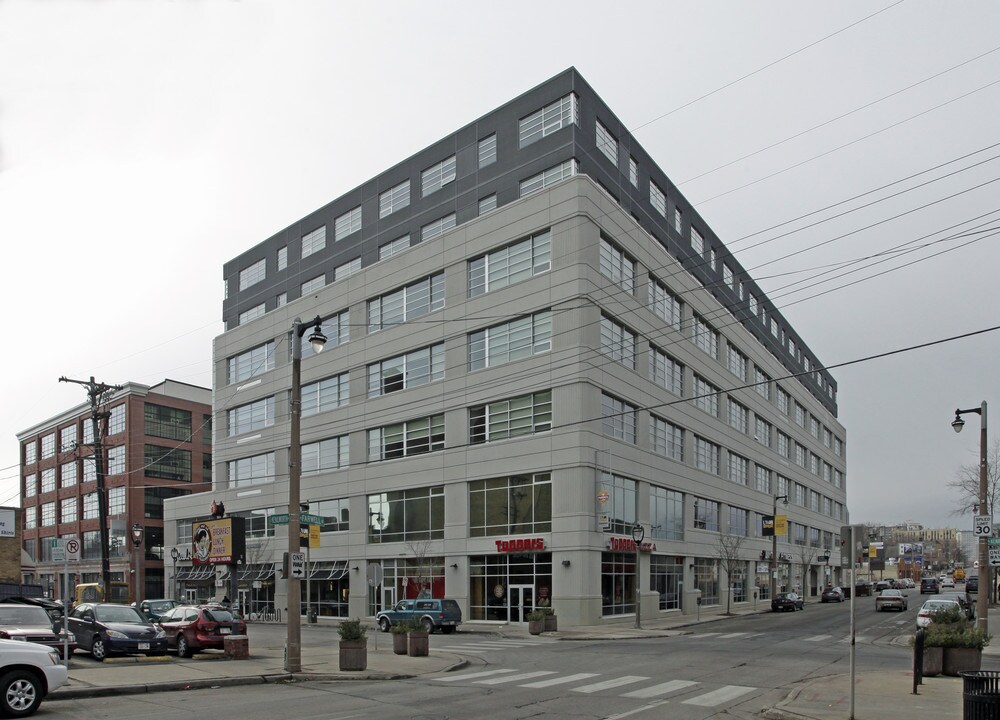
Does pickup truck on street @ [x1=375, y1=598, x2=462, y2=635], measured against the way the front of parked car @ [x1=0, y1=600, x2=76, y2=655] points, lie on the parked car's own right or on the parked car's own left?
on the parked car's own left

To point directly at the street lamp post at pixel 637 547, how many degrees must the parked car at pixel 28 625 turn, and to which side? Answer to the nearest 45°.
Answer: approximately 90° to its left

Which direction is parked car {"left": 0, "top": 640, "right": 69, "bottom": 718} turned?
to the viewer's right
